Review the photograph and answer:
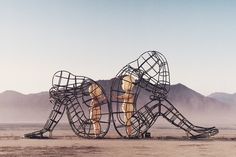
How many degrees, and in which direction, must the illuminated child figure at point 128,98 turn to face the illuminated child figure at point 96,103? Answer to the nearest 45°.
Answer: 0° — it already faces it

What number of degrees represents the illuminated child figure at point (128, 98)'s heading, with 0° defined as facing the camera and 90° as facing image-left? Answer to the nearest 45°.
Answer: approximately 90°
